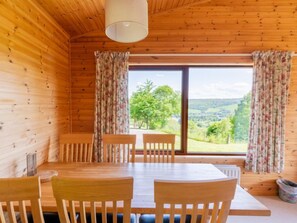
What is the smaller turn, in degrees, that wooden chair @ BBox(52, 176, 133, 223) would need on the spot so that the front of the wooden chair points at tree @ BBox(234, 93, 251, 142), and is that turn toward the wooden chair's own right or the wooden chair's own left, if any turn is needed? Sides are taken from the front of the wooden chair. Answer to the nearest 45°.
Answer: approximately 45° to the wooden chair's own right

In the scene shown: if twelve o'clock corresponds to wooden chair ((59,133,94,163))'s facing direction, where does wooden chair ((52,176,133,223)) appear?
wooden chair ((52,176,133,223)) is roughly at 12 o'clock from wooden chair ((59,133,94,163)).

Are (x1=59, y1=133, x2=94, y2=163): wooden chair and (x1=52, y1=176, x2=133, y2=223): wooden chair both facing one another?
yes

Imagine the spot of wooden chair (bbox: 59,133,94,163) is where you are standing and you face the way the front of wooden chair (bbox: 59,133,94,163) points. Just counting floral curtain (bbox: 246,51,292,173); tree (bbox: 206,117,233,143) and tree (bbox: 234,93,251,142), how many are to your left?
3

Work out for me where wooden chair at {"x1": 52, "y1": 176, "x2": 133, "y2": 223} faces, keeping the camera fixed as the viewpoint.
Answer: facing away from the viewer

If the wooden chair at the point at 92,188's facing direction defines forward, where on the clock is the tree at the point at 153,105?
The tree is roughly at 1 o'clock from the wooden chair.

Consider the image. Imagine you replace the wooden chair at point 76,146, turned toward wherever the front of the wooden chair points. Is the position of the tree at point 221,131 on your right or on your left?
on your left

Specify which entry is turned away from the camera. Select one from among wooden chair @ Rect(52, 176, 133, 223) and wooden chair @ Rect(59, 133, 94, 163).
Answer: wooden chair @ Rect(52, 176, 133, 223)

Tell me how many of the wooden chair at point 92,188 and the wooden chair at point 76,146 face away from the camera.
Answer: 1

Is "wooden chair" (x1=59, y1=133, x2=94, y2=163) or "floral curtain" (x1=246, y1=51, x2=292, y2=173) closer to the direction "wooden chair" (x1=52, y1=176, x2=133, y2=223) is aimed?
the wooden chair

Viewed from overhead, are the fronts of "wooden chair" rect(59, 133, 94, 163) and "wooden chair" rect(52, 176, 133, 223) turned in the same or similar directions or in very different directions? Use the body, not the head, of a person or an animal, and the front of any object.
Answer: very different directions

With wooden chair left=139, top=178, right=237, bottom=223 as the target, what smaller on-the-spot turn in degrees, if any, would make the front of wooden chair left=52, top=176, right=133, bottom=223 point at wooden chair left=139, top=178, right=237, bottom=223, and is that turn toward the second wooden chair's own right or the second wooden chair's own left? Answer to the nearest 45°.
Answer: approximately 90° to the second wooden chair's own right
